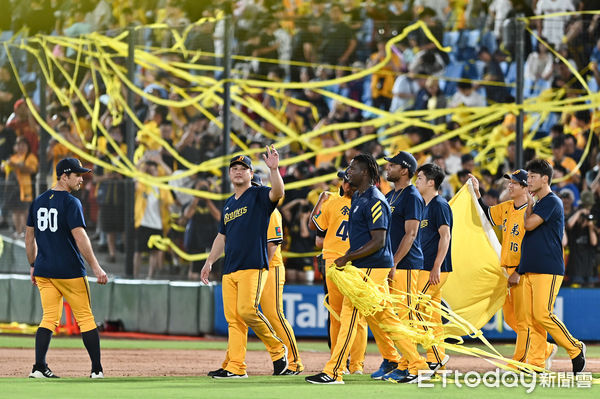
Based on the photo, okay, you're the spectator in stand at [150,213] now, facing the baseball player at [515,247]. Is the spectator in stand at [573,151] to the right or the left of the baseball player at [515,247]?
left

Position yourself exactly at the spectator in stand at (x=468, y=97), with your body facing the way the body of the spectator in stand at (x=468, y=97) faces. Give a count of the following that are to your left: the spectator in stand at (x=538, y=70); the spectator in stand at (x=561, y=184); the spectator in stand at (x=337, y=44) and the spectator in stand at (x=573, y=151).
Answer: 3

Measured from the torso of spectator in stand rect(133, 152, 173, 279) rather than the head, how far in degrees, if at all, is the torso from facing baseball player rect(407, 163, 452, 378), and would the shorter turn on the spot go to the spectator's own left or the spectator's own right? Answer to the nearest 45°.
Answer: approximately 45° to the spectator's own left

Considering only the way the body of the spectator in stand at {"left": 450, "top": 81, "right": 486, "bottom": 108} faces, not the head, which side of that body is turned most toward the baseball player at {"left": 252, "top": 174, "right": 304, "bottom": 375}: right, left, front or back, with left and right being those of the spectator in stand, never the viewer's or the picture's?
front

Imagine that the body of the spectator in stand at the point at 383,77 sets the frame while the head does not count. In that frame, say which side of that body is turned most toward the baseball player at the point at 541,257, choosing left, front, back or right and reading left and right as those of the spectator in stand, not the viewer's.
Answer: front

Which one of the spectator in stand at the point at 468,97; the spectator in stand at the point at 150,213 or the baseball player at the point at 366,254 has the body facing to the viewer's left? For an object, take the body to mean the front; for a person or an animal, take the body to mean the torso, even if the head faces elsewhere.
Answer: the baseball player

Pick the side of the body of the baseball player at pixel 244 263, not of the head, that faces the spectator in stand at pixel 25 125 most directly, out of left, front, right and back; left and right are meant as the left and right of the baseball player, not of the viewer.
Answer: right

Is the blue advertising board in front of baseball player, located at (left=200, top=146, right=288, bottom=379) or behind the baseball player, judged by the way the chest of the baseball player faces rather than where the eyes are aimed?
behind

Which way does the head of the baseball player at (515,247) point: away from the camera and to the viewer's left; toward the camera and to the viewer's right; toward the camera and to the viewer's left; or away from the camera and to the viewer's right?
toward the camera and to the viewer's left

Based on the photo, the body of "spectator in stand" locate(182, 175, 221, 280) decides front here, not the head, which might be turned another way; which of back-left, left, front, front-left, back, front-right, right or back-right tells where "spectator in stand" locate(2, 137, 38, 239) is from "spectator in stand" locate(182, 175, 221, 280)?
back-right
